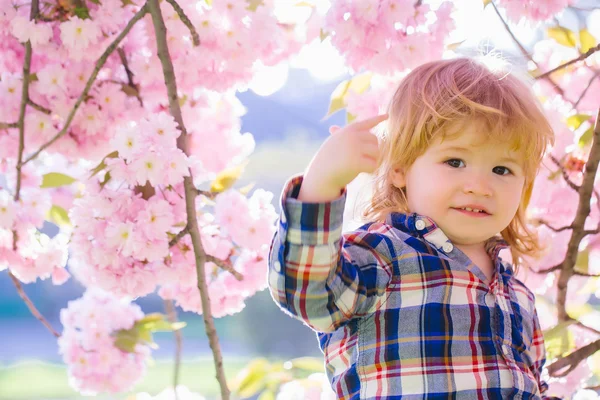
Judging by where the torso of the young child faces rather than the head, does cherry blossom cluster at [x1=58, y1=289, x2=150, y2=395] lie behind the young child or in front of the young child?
behind

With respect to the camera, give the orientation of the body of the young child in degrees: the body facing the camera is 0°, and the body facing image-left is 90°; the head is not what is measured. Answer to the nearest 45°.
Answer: approximately 315°
